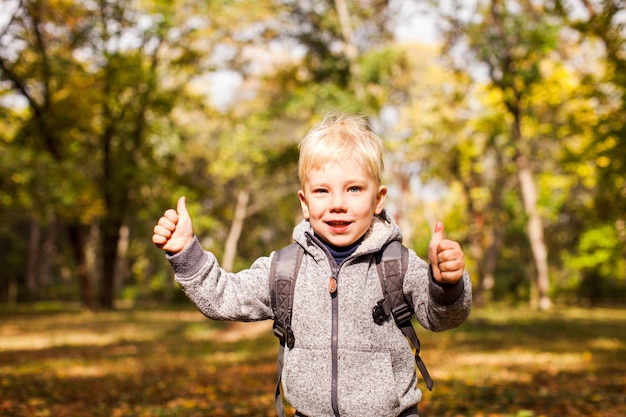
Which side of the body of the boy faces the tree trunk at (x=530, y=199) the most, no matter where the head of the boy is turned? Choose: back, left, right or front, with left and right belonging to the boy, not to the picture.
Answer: back

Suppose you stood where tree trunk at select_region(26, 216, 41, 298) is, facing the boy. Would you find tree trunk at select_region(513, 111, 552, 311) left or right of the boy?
left

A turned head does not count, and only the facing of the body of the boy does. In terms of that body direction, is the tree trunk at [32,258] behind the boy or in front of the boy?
behind

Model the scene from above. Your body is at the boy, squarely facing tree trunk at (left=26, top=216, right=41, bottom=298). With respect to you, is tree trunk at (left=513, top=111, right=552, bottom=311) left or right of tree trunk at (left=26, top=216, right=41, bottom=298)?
right

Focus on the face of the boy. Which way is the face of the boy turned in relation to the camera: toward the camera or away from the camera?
toward the camera

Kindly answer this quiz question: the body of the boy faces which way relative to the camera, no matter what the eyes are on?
toward the camera
